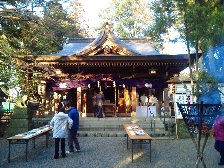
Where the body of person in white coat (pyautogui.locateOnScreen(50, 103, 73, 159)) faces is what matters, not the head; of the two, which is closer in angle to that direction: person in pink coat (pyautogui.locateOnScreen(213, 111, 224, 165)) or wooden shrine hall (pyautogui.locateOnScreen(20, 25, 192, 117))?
the wooden shrine hall

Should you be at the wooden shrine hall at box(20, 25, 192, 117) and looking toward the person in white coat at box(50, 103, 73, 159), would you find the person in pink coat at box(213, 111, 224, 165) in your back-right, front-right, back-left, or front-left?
front-left

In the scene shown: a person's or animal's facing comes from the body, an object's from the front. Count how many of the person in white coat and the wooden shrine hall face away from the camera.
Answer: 1

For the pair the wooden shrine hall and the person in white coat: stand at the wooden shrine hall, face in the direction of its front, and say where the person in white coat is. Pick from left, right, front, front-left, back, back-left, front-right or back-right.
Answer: front

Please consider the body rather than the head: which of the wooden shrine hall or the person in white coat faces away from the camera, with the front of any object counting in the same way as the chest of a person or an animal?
the person in white coat

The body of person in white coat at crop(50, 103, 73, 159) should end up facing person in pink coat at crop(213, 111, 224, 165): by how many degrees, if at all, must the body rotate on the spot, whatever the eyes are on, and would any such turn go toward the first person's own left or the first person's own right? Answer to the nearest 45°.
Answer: approximately 90° to the first person's own right

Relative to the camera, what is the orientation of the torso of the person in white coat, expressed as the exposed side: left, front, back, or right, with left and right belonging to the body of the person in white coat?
back

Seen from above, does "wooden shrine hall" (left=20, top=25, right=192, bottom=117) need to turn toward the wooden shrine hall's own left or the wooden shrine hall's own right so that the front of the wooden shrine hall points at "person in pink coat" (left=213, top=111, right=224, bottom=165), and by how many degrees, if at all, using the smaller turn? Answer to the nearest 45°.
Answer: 0° — it already faces them

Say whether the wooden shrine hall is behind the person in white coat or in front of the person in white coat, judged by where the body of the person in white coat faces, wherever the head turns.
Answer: in front

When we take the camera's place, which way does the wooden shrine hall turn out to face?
facing the viewer

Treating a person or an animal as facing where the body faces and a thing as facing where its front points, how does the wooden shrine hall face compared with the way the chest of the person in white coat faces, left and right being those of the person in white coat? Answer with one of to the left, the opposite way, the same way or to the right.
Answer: the opposite way
